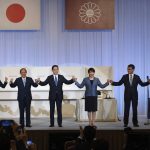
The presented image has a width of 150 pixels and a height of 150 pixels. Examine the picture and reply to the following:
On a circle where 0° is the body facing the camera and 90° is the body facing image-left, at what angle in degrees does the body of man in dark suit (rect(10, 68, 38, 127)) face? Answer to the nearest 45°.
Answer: approximately 0°

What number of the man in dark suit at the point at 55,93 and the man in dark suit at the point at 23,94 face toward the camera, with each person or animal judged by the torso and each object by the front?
2

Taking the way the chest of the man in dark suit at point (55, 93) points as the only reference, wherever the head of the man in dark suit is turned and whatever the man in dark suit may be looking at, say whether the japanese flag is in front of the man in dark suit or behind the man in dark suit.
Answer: behind

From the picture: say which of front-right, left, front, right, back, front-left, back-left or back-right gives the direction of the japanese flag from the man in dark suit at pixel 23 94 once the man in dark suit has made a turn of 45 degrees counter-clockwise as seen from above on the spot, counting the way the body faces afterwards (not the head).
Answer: back-left

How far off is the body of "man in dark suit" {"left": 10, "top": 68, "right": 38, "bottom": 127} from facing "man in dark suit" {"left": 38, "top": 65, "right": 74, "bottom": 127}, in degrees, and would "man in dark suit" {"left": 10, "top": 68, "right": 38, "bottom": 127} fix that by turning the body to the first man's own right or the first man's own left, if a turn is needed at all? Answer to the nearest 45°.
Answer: approximately 90° to the first man's own left

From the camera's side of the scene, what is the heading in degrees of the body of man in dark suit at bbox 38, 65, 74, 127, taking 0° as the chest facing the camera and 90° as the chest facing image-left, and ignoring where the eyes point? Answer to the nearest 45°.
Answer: approximately 0°

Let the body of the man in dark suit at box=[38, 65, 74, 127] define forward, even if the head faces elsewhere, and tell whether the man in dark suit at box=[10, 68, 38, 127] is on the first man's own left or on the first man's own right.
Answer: on the first man's own right
